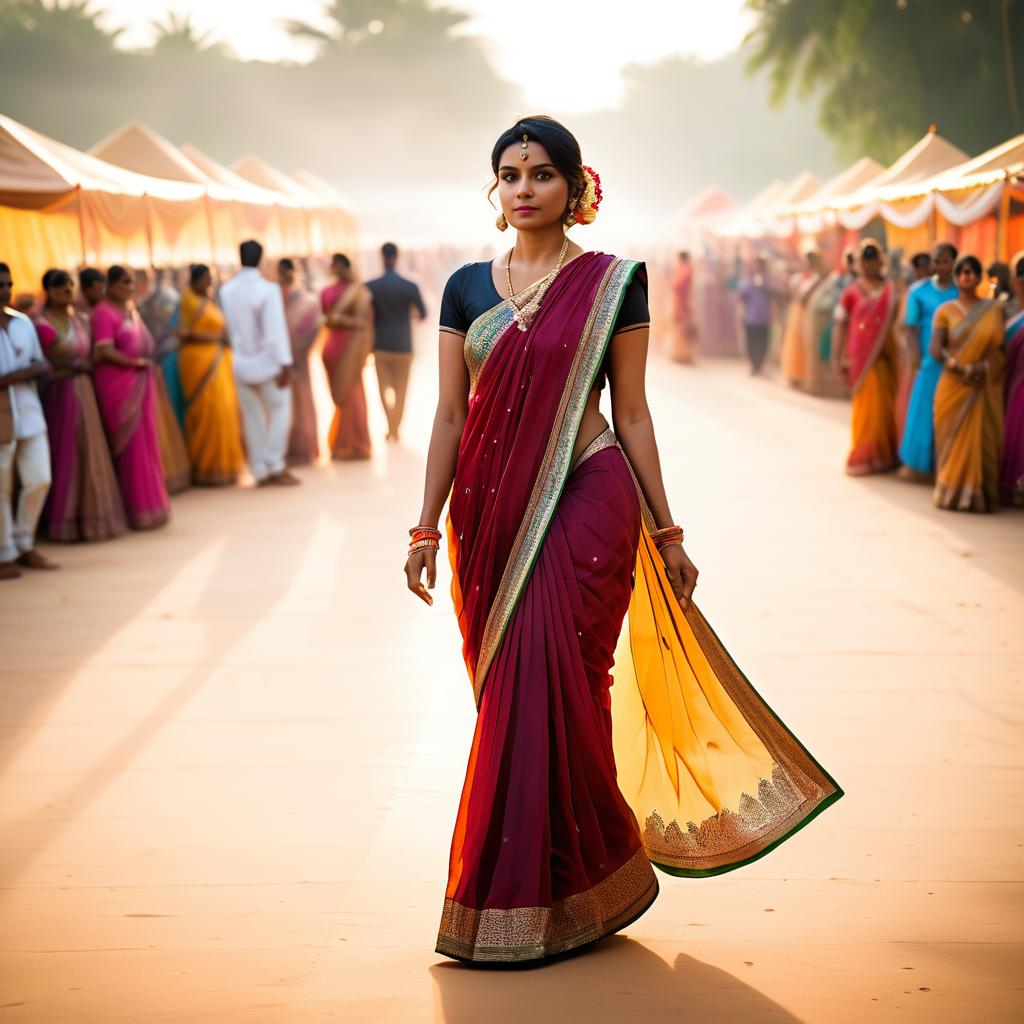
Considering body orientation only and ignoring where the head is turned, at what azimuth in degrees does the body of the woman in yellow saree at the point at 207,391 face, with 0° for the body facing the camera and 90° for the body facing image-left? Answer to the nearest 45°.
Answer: approximately 315°

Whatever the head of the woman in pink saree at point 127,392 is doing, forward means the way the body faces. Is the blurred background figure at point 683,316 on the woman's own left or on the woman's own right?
on the woman's own left

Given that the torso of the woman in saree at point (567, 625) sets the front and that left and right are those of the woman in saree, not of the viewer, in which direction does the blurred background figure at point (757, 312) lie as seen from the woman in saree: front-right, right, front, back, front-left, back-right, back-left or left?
back

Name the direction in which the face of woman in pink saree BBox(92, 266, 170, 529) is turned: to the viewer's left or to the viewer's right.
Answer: to the viewer's right

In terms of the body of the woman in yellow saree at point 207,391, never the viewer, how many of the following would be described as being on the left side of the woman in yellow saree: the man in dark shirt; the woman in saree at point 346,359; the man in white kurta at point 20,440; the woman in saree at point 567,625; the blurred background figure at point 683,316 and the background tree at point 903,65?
4

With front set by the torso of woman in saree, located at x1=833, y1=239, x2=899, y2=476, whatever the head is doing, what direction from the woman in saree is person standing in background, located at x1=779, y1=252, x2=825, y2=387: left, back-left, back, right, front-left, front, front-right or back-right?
back

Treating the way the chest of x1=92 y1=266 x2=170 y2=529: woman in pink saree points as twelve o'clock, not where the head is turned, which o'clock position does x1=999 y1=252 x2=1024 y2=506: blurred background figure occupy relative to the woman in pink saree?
The blurred background figure is roughly at 11 o'clock from the woman in pink saree.
